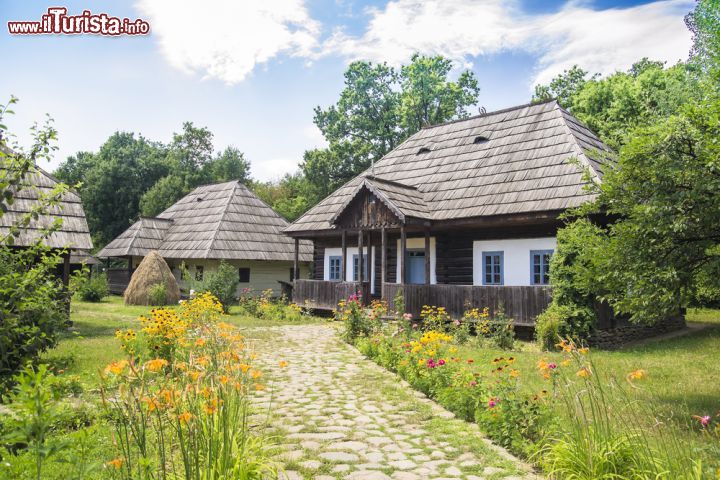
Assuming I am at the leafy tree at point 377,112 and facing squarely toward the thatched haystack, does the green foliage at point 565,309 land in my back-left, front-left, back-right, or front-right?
front-left

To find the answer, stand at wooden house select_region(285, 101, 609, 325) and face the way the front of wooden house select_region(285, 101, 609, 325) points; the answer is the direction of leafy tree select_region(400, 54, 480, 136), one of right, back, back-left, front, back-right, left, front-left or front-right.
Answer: back-right

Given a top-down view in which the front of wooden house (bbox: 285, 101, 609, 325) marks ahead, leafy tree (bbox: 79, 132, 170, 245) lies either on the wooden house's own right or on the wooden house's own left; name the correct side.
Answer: on the wooden house's own right

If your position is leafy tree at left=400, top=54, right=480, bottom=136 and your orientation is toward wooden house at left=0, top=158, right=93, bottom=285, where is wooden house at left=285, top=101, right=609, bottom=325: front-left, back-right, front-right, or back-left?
front-left

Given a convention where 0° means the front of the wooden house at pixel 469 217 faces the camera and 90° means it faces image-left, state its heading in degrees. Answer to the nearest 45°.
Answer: approximately 45°

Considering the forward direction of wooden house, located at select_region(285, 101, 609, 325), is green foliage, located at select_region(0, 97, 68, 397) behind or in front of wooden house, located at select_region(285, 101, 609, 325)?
in front

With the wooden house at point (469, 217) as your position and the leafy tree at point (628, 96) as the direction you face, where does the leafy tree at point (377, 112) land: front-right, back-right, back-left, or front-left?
front-left

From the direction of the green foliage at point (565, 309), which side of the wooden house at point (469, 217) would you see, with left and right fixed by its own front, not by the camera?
left

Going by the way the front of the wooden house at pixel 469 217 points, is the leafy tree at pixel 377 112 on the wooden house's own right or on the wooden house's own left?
on the wooden house's own right

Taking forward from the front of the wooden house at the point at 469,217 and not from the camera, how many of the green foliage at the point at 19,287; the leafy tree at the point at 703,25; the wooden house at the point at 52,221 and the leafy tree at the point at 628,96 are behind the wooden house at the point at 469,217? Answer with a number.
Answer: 2

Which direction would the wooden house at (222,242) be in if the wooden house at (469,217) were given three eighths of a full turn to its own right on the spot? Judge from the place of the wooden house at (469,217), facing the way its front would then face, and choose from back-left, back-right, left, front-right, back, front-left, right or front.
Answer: front-left

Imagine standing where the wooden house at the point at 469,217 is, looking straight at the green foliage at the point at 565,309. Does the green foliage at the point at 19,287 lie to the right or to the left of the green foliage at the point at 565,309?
right

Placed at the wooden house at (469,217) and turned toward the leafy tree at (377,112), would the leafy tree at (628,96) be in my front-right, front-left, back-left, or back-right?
front-right
